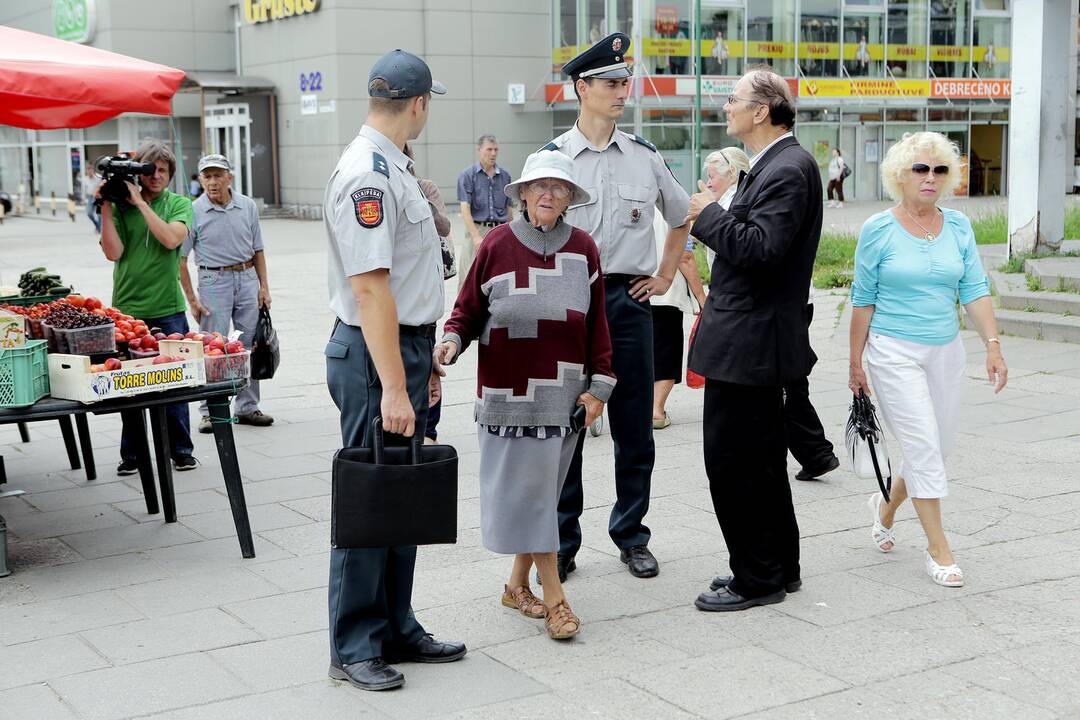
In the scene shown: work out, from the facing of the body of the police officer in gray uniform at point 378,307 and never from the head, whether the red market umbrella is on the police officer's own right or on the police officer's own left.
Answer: on the police officer's own left

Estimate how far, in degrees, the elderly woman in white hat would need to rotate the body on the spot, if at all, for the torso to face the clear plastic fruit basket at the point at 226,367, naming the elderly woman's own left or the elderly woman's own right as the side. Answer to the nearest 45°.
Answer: approximately 135° to the elderly woman's own right

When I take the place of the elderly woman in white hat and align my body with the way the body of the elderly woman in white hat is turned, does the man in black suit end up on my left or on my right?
on my left

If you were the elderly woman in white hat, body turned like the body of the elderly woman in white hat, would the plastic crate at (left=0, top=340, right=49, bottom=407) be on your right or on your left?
on your right

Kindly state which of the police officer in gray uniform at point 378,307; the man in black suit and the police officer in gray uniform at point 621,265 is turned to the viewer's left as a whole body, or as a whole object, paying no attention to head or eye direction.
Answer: the man in black suit

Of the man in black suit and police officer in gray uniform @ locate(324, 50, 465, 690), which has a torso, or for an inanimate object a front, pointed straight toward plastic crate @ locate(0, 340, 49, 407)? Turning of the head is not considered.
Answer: the man in black suit

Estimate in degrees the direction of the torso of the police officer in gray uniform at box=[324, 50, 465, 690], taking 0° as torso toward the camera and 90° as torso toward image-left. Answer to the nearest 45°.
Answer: approximately 270°

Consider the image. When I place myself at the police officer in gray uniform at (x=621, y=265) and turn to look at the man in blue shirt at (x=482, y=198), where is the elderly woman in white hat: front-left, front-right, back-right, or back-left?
back-left

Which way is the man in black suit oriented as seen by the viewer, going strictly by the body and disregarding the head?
to the viewer's left

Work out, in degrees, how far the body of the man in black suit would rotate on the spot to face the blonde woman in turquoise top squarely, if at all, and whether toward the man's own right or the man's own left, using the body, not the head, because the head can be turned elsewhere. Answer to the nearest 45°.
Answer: approximately 135° to the man's own right

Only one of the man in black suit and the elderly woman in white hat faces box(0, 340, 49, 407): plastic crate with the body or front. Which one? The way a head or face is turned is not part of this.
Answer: the man in black suit
